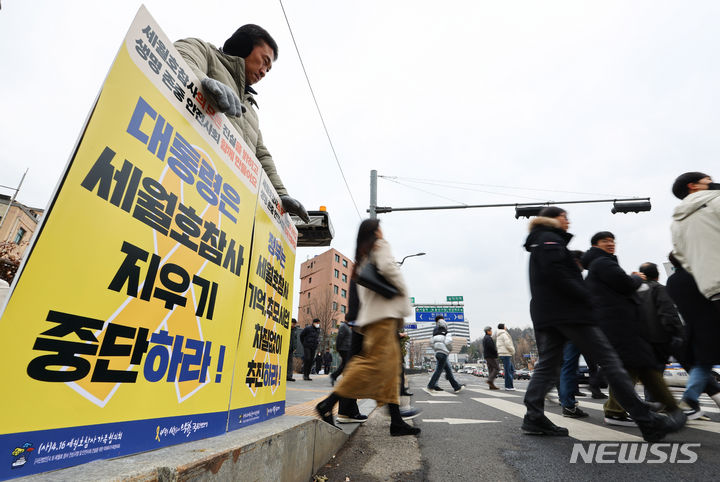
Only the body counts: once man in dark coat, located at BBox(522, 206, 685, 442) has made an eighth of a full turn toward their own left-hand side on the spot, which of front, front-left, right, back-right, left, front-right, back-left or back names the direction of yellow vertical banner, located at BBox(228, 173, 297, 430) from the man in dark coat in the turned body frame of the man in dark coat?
back

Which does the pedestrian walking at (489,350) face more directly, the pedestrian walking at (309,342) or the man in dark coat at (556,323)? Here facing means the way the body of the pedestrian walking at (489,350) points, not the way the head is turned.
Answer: the man in dark coat

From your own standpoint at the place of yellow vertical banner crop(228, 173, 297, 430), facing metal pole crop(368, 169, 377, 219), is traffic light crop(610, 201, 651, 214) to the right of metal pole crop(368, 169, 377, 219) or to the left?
right

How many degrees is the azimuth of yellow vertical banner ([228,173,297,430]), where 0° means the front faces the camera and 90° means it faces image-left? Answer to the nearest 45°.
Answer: approximately 315°

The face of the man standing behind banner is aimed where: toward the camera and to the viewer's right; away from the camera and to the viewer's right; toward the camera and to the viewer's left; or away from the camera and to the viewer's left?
toward the camera and to the viewer's right

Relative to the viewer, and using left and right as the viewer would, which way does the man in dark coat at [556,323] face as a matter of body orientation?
facing to the right of the viewer
